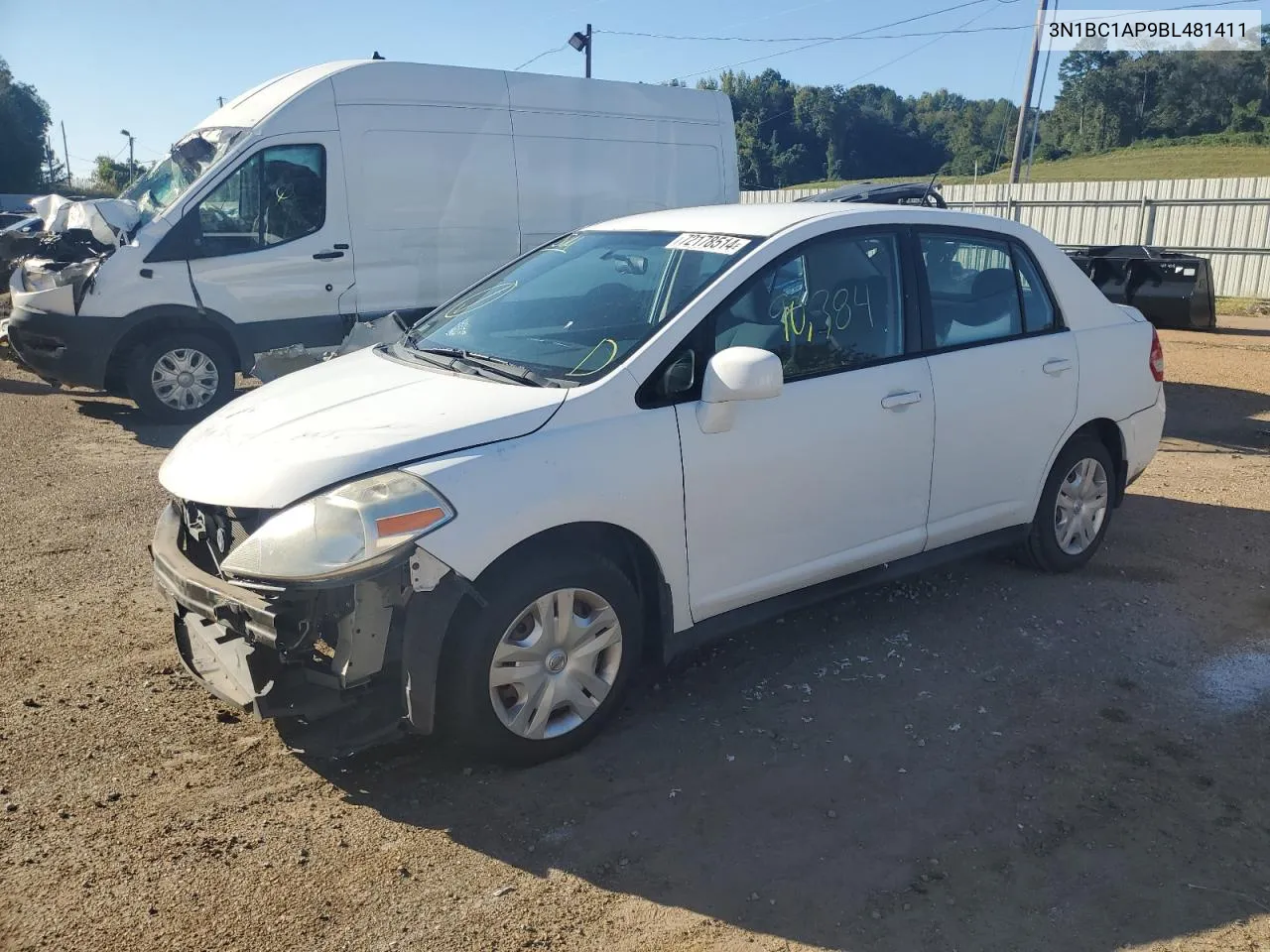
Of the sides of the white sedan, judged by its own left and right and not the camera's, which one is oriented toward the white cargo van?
right

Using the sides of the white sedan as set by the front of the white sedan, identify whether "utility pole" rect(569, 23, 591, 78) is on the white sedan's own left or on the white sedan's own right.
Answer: on the white sedan's own right

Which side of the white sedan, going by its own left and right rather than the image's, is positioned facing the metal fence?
back

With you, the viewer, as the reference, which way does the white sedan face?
facing the viewer and to the left of the viewer

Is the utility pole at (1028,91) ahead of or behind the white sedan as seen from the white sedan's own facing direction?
behind

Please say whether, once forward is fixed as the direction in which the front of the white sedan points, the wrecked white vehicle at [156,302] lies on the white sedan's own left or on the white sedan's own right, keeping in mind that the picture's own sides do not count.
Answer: on the white sedan's own right
